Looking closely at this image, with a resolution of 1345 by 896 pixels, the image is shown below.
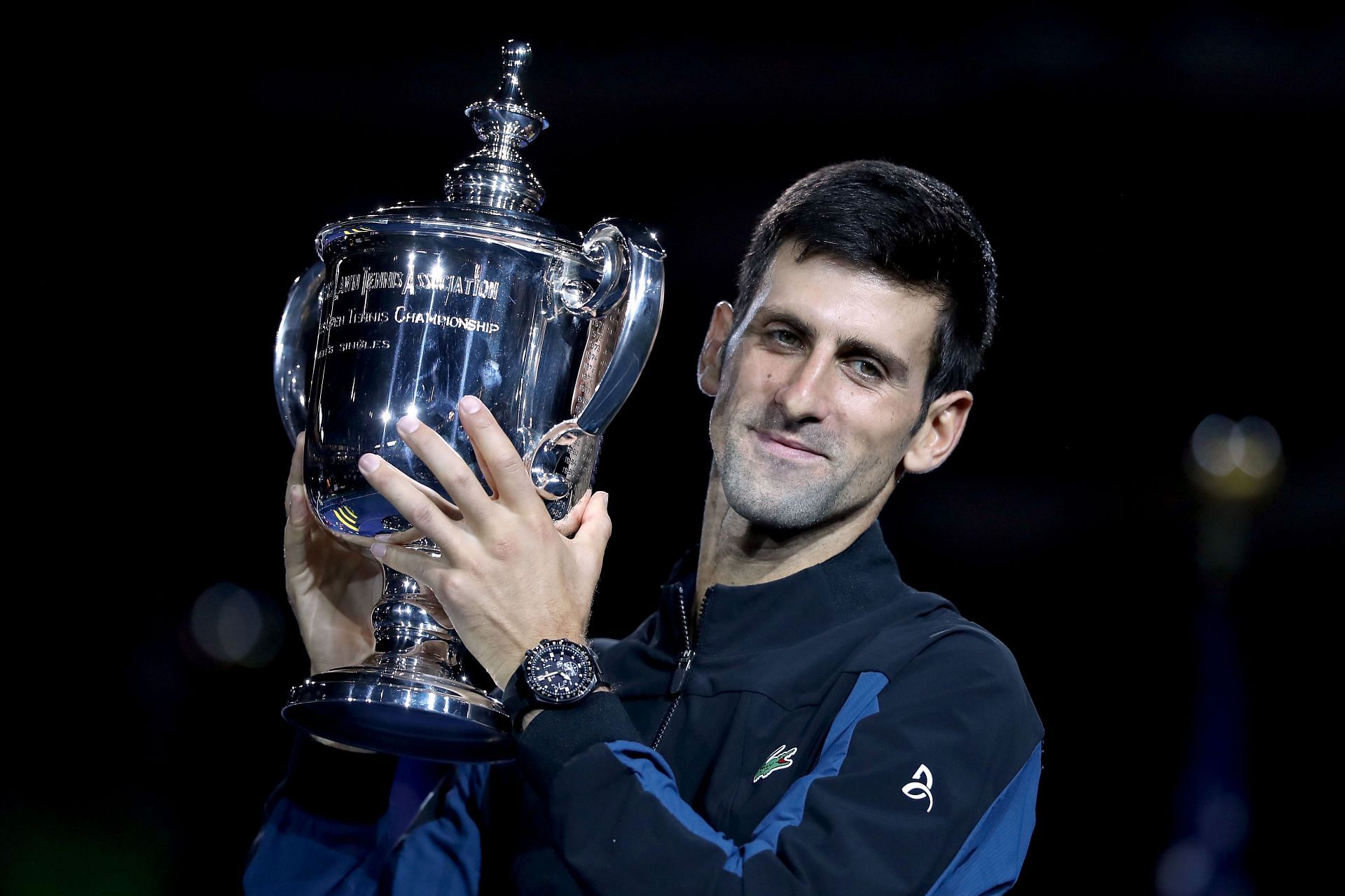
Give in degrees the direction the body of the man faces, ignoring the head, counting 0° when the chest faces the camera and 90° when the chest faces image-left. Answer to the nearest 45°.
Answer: approximately 45°
